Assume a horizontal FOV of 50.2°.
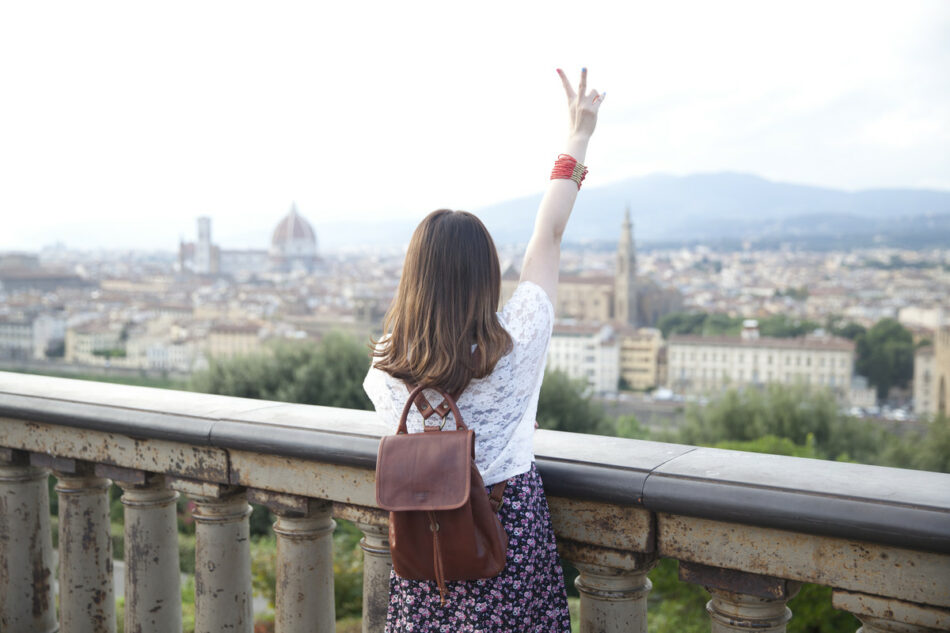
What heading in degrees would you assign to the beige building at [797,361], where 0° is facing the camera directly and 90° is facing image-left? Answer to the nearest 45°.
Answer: approximately 0°

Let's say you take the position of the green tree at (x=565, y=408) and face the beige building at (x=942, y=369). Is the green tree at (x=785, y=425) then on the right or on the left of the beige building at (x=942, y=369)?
right

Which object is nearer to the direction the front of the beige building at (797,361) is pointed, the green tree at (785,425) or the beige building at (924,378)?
the green tree

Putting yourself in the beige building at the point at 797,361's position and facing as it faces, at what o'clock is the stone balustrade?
The stone balustrade is roughly at 12 o'clock from the beige building.

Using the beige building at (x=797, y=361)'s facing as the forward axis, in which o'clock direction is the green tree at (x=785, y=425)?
The green tree is roughly at 12 o'clock from the beige building.

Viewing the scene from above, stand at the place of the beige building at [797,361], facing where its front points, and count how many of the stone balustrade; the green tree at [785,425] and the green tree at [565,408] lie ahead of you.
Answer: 3

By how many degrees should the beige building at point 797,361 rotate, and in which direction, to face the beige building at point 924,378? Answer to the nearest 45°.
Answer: approximately 90° to its left

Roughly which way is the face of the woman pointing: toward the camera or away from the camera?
away from the camera

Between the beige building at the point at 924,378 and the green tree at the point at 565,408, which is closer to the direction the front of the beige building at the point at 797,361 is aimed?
the green tree

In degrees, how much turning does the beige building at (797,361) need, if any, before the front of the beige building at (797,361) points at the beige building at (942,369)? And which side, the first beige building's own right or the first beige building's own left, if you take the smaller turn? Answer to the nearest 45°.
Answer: approximately 45° to the first beige building's own left

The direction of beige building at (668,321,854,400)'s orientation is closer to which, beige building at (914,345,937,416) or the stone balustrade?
the stone balustrade
